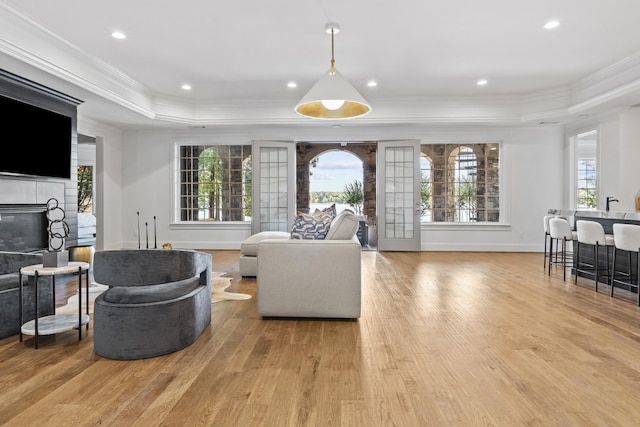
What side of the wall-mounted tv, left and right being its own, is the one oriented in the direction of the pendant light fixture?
front

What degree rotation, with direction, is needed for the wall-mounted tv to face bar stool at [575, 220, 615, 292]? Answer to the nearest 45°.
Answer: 0° — it already faces it

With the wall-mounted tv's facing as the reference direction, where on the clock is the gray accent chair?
The gray accent chair is roughly at 1 o'clock from the wall-mounted tv.

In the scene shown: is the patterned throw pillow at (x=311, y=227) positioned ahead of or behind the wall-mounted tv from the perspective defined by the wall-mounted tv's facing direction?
ahead

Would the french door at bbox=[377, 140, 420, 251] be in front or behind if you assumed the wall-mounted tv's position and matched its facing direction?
in front

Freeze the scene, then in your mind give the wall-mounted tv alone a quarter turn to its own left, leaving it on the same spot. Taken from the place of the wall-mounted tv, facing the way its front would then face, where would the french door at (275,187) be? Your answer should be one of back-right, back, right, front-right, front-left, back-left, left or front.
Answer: front-right

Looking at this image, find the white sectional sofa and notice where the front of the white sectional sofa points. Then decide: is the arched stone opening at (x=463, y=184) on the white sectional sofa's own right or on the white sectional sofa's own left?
on the white sectional sofa's own right

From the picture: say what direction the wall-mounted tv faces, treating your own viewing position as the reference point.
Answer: facing the viewer and to the right of the viewer

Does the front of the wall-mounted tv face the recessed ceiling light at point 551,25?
yes
